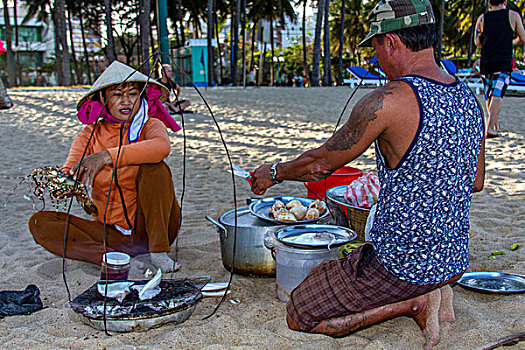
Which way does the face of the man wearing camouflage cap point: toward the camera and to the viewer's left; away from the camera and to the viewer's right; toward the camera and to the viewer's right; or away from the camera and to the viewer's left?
away from the camera and to the viewer's left

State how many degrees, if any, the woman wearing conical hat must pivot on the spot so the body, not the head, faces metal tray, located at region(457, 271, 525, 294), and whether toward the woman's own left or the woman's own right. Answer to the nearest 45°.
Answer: approximately 45° to the woman's own left

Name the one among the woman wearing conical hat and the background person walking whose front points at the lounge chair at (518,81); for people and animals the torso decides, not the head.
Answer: the background person walking

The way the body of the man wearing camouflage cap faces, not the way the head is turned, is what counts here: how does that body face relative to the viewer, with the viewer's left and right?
facing away from the viewer and to the left of the viewer

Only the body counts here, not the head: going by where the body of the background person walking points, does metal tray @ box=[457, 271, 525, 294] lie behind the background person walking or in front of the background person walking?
behind

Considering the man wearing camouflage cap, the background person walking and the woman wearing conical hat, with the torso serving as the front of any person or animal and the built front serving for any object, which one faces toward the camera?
the woman wearing conical hat

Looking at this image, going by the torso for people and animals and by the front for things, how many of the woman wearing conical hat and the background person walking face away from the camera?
1

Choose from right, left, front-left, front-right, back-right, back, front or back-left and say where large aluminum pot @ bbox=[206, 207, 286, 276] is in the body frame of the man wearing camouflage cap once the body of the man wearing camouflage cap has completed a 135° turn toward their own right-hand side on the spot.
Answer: back-left

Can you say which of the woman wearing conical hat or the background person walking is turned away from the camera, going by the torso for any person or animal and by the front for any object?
the background person walking

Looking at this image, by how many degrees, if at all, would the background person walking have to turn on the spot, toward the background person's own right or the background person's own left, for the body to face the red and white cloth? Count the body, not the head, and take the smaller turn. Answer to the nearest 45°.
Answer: approximately 180°

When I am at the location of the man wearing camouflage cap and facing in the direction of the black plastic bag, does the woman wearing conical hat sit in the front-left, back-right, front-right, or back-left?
front-right

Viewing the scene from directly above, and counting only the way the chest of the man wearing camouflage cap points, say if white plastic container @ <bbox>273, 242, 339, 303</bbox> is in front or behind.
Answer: in front

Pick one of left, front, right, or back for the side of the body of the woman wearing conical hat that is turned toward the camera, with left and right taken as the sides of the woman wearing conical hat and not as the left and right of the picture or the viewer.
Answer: front

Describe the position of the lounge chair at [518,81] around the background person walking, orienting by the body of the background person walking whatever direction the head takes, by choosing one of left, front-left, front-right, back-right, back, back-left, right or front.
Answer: front

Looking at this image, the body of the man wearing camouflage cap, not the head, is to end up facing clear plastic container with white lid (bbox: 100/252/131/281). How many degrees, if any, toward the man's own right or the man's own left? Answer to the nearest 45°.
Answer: approximately 45° to the man's own left

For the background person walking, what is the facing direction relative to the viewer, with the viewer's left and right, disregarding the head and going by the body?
facing away from the viewer

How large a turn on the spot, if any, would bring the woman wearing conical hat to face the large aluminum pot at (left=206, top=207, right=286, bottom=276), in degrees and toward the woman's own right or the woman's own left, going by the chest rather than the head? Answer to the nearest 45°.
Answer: approximately 45° to the woman's own left

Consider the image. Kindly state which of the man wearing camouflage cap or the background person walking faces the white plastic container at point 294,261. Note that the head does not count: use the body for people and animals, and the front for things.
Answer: the man wearing camouflage cap
